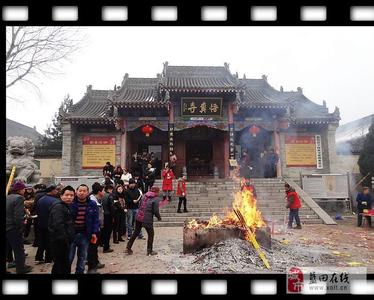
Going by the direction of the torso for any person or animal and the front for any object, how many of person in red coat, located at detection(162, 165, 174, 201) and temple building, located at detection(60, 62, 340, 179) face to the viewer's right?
0

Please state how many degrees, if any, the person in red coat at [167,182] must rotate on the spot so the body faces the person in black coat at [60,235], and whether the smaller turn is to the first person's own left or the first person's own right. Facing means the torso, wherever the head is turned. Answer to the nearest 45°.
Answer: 0° — they already face them

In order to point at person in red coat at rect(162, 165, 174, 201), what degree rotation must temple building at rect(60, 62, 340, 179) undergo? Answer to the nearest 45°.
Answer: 0° — it already faces them

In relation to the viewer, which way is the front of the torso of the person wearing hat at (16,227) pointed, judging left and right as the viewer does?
facing to the right of the viewer

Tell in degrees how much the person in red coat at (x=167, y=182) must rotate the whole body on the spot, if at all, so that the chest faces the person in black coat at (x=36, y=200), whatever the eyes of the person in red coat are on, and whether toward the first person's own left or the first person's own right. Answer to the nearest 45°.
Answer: approximately 45° to the first person's own right

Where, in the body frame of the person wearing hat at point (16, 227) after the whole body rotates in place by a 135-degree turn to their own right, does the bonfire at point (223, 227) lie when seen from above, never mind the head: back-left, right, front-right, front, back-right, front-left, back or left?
back-left

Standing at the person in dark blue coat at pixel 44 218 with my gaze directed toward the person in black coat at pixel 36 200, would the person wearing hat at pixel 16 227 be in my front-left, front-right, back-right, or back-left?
back-left

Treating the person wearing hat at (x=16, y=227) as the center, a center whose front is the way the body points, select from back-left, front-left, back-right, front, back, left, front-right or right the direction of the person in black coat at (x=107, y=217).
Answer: front-left

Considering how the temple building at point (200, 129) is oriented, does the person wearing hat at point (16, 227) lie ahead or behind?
ahead

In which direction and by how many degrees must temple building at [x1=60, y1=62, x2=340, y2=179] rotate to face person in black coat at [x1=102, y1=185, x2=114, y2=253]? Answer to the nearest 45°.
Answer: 0° — it already faces them

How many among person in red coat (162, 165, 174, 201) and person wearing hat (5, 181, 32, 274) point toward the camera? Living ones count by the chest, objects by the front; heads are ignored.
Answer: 1

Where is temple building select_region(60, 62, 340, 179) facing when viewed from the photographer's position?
facing the viewer

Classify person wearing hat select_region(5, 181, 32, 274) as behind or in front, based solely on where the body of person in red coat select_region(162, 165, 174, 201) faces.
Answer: in front

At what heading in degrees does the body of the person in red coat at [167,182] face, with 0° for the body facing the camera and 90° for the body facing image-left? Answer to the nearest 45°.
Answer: approximately 0°
